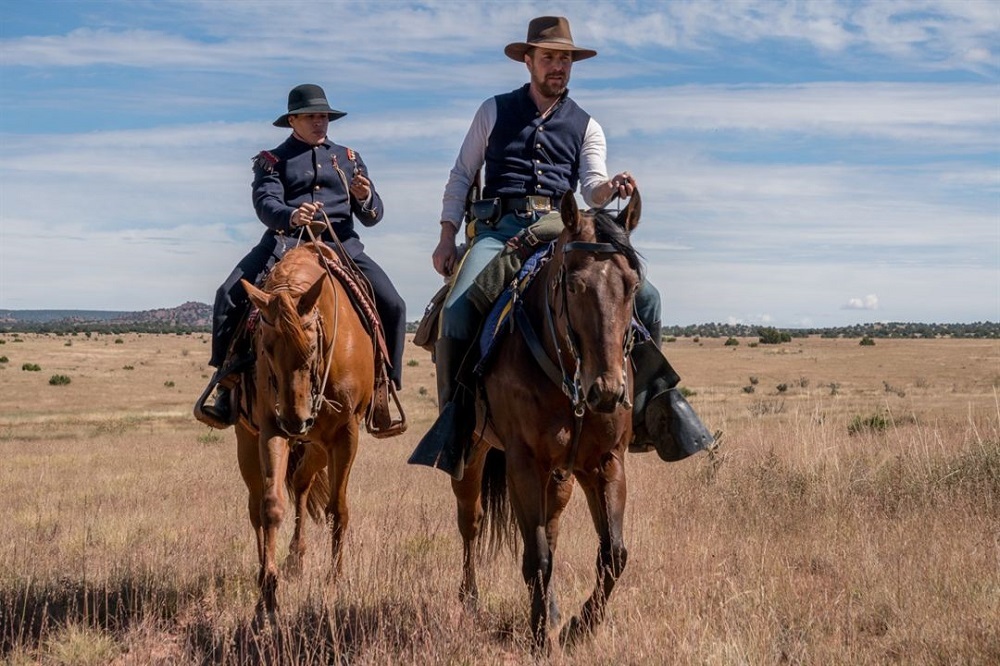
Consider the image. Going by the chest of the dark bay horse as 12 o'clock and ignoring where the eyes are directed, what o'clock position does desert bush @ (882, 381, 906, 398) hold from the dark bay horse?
The desert bush is roughly at 8 o'clock from the dark bay horse.

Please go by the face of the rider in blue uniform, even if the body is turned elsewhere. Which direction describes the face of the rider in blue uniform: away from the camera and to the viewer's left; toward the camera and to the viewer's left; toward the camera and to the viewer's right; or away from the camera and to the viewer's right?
toward the camera and to the viewer's right

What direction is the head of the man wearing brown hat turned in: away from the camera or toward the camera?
toward the camera

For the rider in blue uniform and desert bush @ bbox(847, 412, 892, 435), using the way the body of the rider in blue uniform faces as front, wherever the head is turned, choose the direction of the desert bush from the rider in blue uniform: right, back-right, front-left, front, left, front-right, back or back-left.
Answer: back-left

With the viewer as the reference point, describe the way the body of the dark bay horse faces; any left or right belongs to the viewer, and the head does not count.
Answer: facing the viewer and to the right of the viewer

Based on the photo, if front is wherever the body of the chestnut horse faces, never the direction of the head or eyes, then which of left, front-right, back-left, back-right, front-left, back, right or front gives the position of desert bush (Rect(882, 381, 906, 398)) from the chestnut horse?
back-left

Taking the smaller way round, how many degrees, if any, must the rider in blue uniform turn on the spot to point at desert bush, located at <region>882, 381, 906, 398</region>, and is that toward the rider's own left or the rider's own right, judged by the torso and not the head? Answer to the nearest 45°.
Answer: approximately 135° to the rider's own left

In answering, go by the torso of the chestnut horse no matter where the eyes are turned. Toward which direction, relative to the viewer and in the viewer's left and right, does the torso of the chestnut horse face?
facing the viewer

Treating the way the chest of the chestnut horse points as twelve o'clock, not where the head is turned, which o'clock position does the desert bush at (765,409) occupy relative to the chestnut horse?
The desert bush is roughly at 7 o'clock from the chestnut horse.
